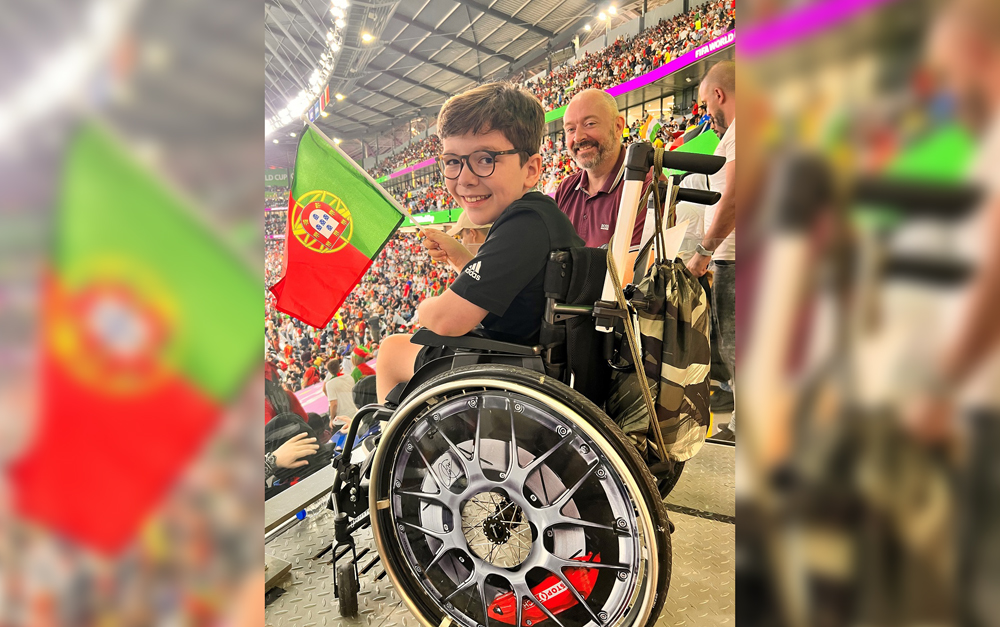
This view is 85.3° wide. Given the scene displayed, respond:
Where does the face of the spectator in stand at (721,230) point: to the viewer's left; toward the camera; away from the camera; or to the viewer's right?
to the viewer's left

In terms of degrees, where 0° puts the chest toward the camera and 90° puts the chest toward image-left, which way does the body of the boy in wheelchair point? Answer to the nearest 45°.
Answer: approximately 90°

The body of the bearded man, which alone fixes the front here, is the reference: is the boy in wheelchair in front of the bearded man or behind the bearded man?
in front

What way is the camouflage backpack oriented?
to the viewer's right

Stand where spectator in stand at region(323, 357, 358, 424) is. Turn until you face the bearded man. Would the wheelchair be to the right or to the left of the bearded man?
right

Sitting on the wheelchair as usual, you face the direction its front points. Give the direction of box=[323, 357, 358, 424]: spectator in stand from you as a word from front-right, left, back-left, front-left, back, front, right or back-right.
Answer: front-right

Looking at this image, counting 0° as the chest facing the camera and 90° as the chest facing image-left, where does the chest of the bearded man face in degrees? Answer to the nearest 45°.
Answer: approximately 45°

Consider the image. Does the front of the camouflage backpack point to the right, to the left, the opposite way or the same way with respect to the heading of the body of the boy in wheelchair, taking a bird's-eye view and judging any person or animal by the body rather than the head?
the opposite way

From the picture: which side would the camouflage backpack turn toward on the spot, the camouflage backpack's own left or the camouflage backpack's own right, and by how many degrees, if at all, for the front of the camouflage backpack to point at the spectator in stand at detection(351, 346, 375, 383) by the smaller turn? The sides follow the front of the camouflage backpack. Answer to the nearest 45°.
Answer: approximately 135° to the camouflage backpack's own left

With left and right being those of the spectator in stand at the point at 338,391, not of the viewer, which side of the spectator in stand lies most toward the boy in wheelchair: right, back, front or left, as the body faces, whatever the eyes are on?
back

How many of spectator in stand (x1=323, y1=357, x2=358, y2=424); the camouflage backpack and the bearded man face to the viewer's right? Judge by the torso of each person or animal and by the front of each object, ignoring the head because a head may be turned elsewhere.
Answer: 1

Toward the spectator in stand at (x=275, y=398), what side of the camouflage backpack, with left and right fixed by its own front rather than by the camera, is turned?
back
